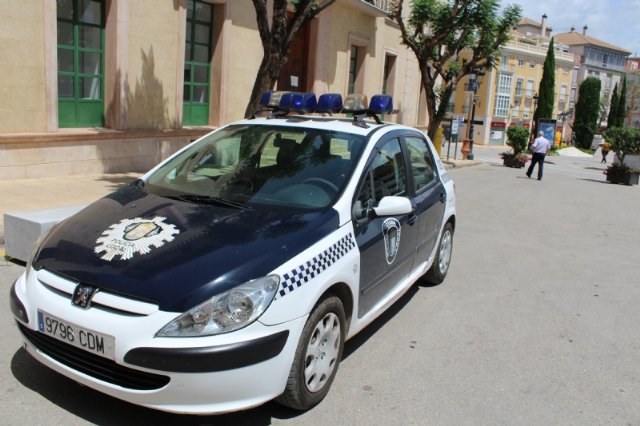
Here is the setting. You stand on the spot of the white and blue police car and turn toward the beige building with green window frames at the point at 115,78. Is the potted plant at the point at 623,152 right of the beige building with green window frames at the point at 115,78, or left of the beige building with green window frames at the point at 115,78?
right

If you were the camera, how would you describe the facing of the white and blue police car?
facing the viewer and to the left of the viewer

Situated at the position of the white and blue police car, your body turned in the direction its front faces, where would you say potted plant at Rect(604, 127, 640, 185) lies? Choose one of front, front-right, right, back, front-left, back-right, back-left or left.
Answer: back

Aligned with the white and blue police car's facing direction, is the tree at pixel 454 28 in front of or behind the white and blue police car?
behind

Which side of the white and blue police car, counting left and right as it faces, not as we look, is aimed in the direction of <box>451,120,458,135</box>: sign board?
back

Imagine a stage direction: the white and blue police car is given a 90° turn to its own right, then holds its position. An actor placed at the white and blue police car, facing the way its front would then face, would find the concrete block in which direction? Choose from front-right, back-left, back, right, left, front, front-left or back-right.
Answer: front

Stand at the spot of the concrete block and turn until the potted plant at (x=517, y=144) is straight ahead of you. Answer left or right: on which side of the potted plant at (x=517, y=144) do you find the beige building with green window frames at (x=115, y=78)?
left

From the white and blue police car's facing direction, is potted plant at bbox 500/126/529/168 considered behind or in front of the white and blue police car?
behind
